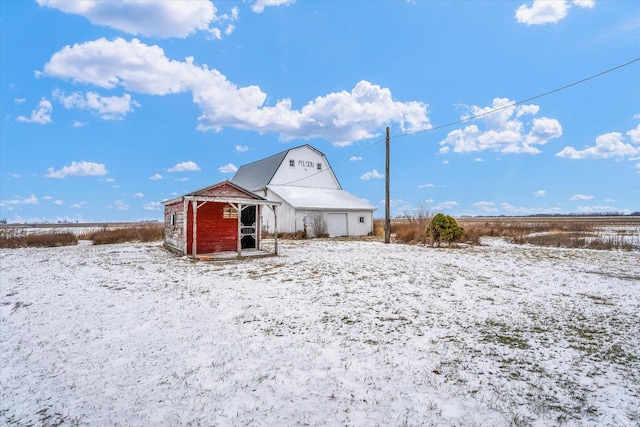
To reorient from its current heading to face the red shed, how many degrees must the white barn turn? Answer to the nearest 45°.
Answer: approximately 45° to its right

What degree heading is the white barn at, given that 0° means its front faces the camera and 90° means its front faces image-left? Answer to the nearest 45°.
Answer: approximately 315°
